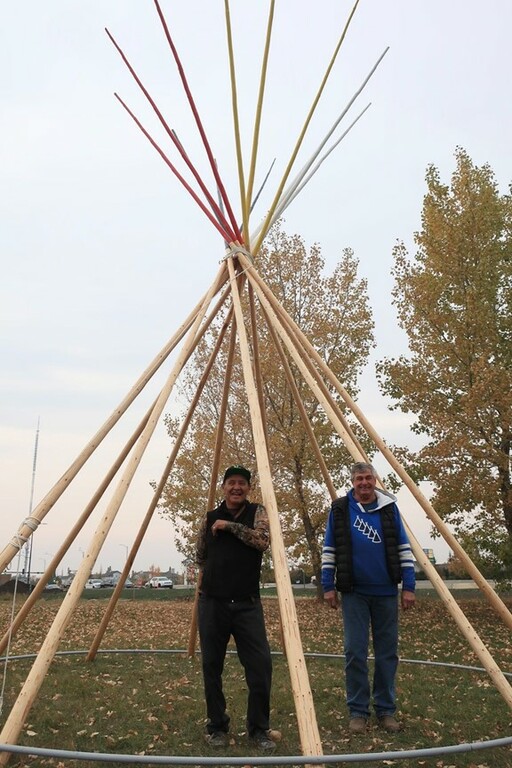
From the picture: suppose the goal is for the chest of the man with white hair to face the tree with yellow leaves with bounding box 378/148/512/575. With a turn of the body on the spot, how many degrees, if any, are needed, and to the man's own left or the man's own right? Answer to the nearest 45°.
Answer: approximately 180°

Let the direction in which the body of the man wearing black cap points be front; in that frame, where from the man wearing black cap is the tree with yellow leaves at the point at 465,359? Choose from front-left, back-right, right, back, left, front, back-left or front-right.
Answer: back-left

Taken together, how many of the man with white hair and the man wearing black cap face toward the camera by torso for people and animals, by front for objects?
2

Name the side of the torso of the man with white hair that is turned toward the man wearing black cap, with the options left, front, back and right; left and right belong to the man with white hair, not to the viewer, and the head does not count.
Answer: right

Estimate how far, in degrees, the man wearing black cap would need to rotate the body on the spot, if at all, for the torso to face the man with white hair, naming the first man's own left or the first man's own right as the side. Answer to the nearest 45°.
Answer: approximately 90° to the first man's own left

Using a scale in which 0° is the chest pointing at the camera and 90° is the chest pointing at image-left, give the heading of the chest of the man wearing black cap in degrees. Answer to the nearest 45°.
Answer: approximately 0°

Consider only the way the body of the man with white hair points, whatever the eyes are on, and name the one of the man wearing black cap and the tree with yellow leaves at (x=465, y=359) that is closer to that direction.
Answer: the man wearing black cap
